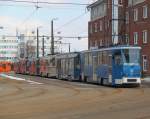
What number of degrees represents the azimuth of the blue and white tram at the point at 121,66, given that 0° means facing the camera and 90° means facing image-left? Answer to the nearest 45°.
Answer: approximately 315°
